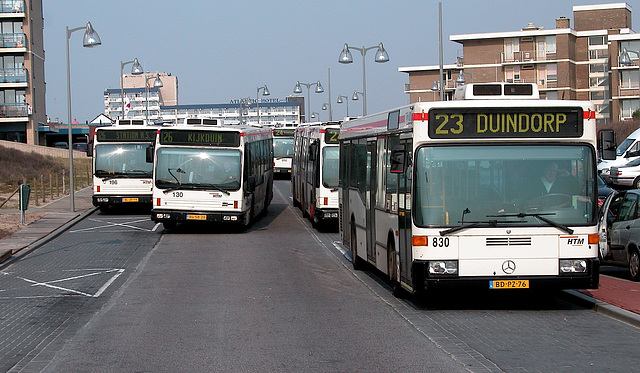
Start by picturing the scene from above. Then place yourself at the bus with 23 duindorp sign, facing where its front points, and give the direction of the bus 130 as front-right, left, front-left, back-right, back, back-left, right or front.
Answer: back-right

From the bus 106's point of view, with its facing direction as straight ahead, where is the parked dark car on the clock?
The parked dark car is roughly at 11 o'clock from the bus 106.

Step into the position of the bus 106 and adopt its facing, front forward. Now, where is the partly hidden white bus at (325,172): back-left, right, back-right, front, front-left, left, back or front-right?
front-left

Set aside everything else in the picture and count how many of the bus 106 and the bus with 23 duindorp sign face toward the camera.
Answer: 2

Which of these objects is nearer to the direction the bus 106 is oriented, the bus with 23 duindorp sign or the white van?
the bus with 23 duindorp sign

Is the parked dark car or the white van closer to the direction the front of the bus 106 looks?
the parked dark car

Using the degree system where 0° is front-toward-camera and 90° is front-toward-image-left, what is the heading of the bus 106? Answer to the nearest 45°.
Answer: approximately 0°

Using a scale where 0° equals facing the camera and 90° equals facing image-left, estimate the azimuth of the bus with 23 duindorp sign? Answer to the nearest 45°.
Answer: approximately 0°

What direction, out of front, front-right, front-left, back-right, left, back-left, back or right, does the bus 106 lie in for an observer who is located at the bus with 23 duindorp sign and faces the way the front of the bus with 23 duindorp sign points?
back-right

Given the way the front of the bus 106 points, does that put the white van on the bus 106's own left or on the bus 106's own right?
on the bus 106's own left
